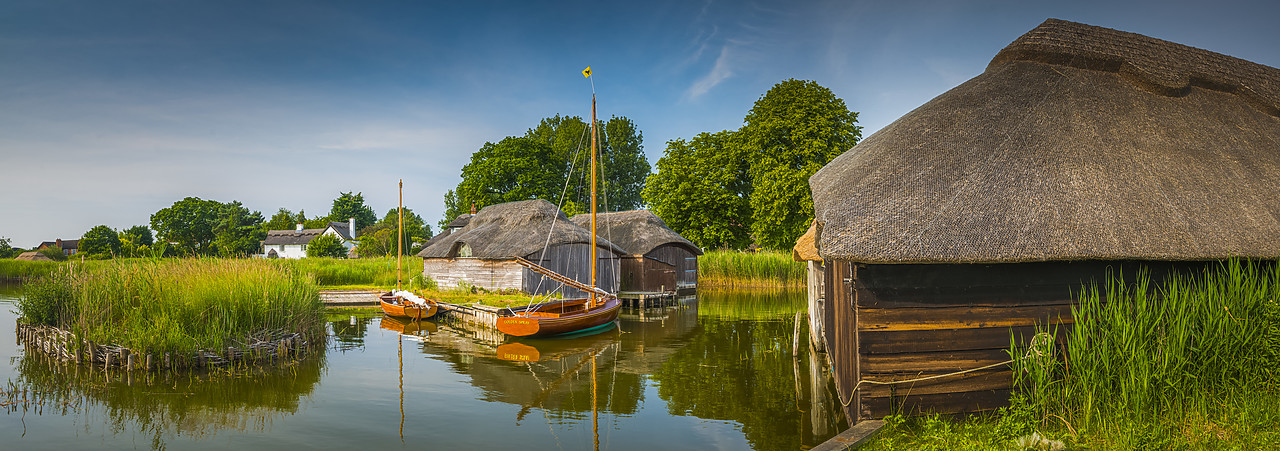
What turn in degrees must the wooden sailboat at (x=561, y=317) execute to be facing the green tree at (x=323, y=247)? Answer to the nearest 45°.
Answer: approximately 90° to its left

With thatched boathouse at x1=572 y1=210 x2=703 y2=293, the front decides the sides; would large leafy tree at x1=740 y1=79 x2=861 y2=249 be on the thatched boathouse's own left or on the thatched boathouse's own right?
on the thatched boathouse's own left

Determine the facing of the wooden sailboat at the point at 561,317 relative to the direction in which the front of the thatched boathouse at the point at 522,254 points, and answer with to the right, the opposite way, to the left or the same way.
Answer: to the left

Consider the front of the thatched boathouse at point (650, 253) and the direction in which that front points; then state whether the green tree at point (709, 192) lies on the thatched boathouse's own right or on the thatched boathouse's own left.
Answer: on the thatched boathouse's own left

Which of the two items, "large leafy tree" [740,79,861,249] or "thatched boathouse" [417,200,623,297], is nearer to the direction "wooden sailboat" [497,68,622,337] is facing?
the large leafy tree

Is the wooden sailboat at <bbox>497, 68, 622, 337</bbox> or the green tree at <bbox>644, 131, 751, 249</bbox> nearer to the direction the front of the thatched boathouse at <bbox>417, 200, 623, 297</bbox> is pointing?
the wooden sailboat

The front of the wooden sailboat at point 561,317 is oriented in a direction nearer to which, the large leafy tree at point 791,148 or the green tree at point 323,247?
the large leafy tree

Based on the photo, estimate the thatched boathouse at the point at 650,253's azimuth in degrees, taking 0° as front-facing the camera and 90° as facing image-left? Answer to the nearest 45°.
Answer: approximately 315°

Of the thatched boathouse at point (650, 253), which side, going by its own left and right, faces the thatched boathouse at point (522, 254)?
right

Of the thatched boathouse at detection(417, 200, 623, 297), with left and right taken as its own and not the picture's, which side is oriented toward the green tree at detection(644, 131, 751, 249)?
left

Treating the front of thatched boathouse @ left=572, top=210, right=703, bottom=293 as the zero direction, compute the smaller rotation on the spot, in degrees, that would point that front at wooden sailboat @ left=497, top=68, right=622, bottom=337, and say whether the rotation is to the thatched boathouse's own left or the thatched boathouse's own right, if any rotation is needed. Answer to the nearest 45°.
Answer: approximately 45° to the thatched boathouse's own right

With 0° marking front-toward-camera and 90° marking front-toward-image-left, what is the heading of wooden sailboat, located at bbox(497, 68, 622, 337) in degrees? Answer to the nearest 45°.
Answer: approximately 225°
